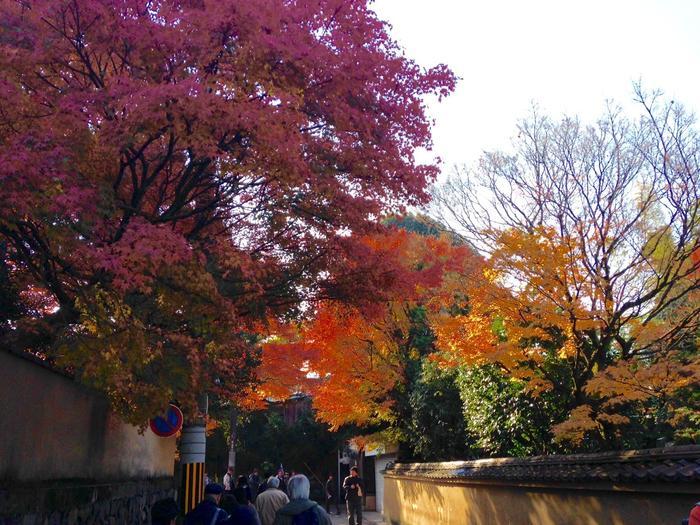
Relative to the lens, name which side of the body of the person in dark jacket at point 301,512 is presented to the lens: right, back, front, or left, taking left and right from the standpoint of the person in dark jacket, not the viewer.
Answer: back

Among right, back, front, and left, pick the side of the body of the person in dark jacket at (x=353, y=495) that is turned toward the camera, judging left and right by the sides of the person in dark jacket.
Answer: front

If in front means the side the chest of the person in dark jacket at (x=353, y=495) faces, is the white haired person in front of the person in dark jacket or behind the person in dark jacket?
in front

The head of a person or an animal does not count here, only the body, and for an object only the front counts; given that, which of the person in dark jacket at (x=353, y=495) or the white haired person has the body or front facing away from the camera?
the white haired person

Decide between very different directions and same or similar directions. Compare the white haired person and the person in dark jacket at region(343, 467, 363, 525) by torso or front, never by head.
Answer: very different directions

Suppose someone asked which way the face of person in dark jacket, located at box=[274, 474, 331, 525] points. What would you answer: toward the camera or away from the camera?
away from the camera

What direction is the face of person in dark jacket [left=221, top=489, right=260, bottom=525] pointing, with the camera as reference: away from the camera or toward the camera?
away from the camera

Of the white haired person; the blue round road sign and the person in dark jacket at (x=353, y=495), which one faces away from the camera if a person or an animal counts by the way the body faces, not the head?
the white haired person

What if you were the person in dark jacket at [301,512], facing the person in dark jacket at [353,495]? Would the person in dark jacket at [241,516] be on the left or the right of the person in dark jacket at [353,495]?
left

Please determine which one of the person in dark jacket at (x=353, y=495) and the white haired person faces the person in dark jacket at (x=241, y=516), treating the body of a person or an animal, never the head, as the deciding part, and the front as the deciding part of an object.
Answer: the person in dark jacket at (x=353, y=495)

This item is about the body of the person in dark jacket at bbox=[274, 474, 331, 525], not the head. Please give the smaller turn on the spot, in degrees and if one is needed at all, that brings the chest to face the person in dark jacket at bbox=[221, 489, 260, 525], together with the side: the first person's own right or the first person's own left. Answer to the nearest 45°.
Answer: approximately 45° to the first person's own left

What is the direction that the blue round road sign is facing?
toward the camera

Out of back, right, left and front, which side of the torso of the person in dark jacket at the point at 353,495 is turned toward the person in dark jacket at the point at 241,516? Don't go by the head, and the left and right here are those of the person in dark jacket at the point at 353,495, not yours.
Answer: front

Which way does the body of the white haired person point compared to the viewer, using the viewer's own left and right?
facing away from the viewer

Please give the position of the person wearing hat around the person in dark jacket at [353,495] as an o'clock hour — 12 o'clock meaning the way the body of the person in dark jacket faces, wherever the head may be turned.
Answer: The person wearing hat is roughly at 12 o'clock from the person in dark jacket.
